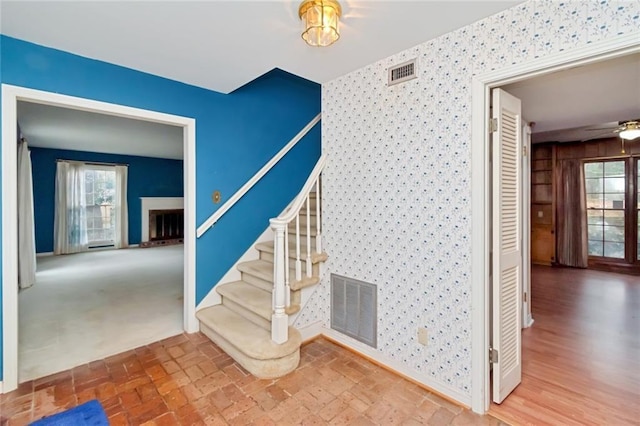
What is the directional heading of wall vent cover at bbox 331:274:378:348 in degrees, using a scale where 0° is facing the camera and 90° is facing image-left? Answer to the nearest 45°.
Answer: approximately 45°

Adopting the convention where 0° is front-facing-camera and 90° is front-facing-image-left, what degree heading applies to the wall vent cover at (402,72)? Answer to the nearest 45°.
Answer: approximately 45°

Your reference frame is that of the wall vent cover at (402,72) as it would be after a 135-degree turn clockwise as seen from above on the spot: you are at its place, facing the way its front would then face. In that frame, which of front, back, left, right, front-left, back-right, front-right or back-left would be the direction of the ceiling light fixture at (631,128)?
front-right

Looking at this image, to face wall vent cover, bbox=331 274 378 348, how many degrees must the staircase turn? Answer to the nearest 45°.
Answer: approximately 135° to its left

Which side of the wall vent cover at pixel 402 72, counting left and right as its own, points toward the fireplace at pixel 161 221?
right

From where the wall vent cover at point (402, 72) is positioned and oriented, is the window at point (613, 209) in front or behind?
behind

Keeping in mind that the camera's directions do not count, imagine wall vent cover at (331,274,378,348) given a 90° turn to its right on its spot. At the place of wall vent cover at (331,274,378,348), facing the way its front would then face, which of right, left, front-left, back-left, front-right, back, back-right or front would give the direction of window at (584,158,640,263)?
right

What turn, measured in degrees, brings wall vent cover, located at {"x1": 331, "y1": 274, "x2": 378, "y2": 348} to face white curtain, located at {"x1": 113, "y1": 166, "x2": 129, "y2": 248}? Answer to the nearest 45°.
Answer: approximately 90° to its right
